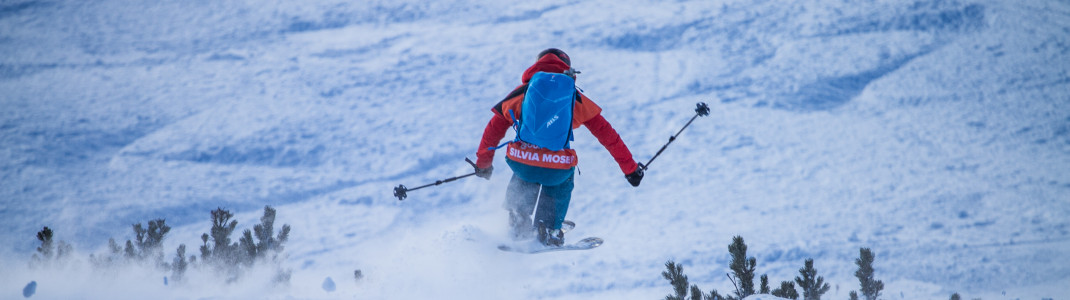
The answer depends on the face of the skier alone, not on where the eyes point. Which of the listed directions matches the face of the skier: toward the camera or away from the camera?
away from the camera

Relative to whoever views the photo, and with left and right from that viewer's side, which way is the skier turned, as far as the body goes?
facing away from the viewer

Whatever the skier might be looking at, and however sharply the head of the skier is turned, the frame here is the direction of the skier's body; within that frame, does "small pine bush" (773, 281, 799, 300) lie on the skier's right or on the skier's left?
on the skier's right

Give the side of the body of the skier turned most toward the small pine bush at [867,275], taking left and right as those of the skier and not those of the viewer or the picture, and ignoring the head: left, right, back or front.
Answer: right
